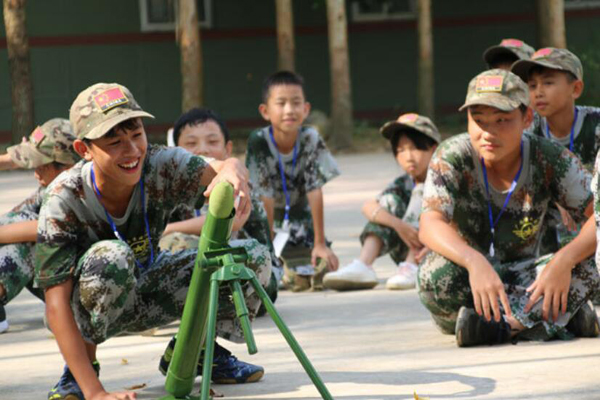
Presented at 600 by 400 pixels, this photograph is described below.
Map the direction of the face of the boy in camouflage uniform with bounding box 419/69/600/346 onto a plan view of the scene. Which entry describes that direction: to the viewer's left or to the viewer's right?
to the viewer's left

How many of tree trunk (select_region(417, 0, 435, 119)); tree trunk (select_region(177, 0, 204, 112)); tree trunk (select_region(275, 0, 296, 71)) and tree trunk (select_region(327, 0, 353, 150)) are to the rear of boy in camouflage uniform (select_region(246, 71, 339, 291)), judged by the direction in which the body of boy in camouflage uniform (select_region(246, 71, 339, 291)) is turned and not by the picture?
4

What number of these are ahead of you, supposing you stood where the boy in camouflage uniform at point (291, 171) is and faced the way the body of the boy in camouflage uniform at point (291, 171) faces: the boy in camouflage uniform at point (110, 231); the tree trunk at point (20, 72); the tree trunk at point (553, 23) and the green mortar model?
2

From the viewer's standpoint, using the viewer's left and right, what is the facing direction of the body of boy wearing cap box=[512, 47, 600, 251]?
facing the viewer and to the left of the viewer

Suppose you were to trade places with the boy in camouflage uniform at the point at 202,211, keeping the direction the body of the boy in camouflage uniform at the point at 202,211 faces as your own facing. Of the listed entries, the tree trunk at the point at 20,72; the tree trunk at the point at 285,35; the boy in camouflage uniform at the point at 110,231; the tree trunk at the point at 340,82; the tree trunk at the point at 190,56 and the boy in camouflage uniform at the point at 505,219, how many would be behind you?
4

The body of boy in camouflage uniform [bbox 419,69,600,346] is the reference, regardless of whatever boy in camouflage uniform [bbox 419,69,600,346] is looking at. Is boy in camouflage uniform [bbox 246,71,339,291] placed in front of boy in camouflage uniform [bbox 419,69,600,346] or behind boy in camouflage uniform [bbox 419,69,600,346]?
behind

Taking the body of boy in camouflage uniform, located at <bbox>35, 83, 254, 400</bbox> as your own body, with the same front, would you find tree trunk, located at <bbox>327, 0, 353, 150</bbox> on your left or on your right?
on your left

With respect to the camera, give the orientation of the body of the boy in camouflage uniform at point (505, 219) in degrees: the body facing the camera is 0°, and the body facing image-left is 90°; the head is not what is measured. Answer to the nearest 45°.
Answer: approximately 0°

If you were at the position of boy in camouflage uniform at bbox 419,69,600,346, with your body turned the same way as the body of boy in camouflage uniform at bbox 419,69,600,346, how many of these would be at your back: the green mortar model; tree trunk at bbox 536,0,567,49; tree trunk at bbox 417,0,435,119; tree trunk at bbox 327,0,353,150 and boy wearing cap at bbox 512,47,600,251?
4
